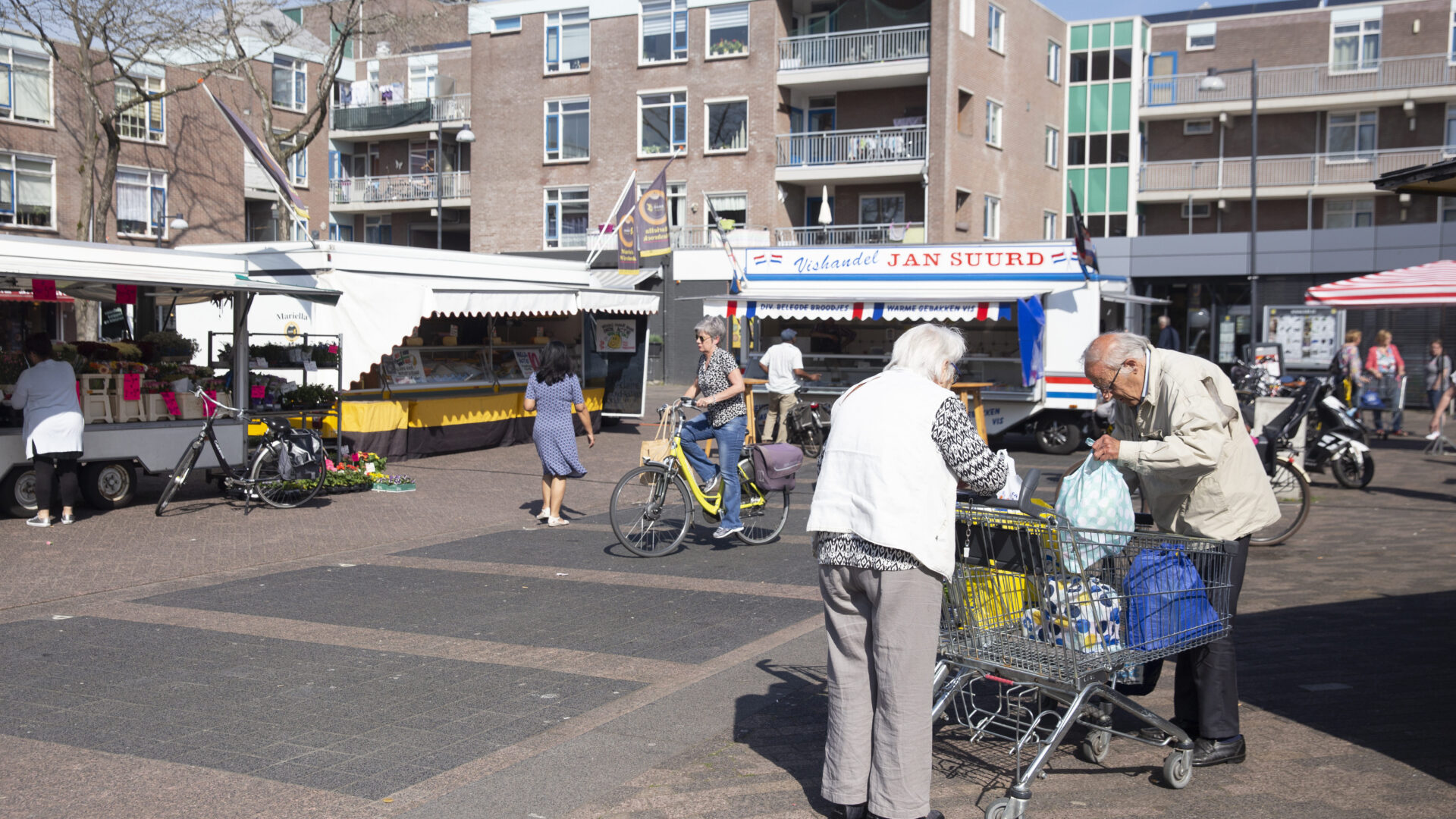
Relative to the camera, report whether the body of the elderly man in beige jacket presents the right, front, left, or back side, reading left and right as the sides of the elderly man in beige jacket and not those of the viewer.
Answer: left

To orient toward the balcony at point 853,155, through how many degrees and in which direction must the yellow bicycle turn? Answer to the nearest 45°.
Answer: approximately 135° to its right

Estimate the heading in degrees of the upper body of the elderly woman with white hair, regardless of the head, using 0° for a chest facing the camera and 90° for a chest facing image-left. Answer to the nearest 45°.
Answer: approximately 225°

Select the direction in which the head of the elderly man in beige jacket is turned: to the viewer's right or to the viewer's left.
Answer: to the viewer's left

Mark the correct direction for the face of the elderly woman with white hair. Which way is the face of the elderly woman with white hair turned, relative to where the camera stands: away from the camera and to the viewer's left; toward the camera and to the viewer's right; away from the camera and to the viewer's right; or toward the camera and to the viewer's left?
away from the camera and to the viewer's right

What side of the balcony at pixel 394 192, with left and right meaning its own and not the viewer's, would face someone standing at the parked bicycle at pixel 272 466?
front

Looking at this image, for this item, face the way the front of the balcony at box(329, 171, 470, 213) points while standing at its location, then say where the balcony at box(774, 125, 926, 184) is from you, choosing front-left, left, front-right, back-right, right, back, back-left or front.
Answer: front-left

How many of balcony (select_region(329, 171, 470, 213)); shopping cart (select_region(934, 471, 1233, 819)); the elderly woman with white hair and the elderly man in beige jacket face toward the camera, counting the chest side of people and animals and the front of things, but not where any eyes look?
1

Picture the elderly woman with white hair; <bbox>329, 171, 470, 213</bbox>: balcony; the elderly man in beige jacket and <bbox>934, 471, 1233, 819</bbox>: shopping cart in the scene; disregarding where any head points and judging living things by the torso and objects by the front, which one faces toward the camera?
the balcony

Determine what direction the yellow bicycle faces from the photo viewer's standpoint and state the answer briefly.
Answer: facing the viewer and to the left of the viewer

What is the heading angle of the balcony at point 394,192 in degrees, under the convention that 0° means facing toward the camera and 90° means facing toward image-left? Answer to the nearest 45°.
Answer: approximately 0°

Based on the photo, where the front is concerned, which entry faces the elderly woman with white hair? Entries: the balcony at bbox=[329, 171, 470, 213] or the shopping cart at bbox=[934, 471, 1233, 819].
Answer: the balcony

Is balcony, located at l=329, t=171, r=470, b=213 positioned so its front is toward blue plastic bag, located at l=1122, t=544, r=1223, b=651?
yes

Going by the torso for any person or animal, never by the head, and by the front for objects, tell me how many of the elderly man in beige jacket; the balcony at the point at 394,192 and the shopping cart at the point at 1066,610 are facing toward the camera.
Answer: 1

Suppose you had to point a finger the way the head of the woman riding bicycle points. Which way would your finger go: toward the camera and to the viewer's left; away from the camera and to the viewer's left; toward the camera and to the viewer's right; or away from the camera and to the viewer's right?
toward the camera and to the viewer's left

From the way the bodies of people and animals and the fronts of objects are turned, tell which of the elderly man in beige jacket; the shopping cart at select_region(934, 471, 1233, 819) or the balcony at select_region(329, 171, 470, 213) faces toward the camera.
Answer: the balcony

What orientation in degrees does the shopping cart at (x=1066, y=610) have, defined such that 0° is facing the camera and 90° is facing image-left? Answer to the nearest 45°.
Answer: approximately 225°
